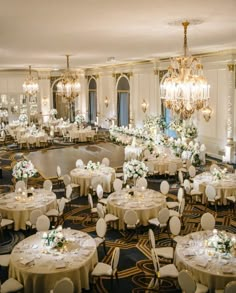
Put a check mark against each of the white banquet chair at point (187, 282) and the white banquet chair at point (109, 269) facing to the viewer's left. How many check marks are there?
1

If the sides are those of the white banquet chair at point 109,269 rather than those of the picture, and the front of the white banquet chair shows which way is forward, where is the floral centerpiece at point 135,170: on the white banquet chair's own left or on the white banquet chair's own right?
on the white banquet chair's own right

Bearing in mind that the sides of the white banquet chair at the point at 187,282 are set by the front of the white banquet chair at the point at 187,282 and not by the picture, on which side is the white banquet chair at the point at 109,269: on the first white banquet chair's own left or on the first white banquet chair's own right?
on the first white banquet chair's own left

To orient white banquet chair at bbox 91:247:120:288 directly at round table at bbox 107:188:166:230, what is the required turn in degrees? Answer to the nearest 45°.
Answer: approximately 90° to its right

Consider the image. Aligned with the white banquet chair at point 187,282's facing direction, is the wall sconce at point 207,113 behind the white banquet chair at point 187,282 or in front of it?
in front

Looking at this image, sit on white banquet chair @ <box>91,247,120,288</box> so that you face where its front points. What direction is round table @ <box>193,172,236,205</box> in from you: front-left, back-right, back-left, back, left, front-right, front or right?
back-right

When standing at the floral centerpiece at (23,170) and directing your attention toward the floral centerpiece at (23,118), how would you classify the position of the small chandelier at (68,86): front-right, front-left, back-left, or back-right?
front-right

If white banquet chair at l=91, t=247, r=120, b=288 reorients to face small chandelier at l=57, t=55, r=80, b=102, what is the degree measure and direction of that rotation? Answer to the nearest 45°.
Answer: approximately 90° to its right

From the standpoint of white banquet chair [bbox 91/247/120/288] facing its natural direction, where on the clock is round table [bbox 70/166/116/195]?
The round table is roughly at 3 o'clock from the white banquet chair.

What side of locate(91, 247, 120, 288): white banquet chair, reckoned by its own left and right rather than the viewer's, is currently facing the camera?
left

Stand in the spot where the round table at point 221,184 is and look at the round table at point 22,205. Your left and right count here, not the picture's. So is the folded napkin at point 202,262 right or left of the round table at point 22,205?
left

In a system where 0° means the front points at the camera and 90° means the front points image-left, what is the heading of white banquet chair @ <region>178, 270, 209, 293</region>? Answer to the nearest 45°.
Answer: approximately 225°

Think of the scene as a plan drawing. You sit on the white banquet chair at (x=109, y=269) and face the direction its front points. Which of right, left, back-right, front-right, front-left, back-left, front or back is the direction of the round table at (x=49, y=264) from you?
front

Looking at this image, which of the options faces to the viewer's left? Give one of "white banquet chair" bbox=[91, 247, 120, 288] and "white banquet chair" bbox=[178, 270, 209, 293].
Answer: "white banquet chair" bbox=[91, 247, 120, 288]

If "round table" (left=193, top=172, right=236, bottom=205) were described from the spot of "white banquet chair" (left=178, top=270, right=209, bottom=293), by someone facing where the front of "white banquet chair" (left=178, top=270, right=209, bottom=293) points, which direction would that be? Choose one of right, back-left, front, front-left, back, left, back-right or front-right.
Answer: front-left
